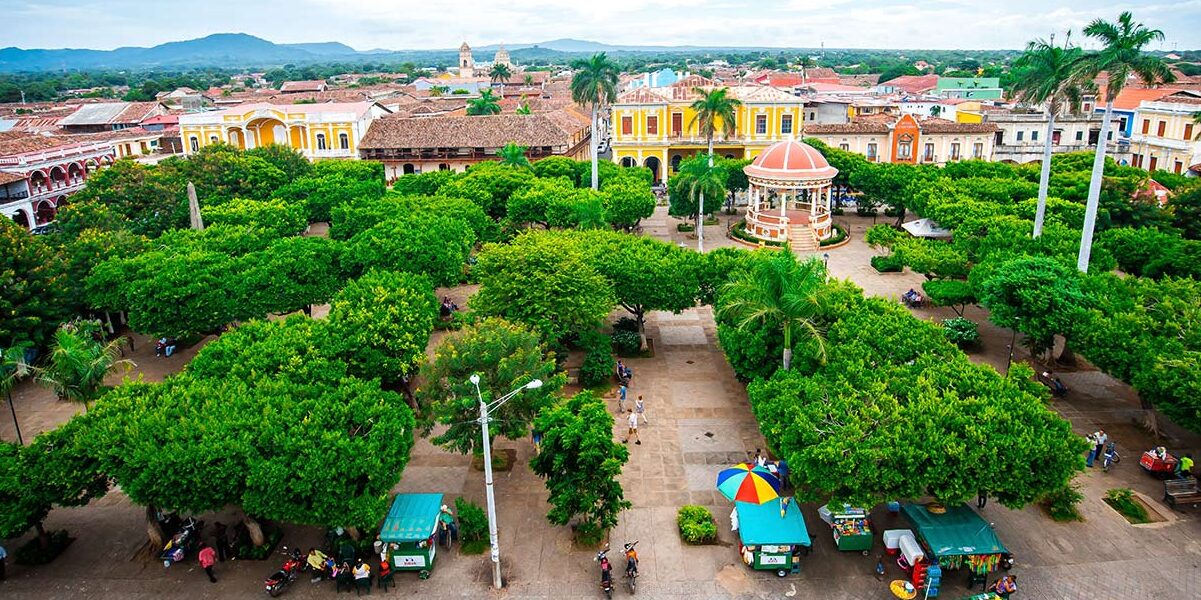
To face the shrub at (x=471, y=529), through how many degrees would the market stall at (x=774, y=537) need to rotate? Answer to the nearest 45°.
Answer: approximately 90° to its right

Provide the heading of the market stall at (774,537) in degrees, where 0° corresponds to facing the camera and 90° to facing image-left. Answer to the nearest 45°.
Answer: approximately 0°

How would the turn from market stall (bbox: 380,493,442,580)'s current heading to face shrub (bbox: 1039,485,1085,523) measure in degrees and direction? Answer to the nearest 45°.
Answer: approximately 90° to its left

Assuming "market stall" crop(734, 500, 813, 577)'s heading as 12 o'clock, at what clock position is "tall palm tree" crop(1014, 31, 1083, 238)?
The tall palm tree is roughly at 7 o'clock from the market stall.

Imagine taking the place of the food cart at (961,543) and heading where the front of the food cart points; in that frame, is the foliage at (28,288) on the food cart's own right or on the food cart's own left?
on the food cart's own right

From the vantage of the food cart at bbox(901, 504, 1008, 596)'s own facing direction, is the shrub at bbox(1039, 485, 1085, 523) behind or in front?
behind

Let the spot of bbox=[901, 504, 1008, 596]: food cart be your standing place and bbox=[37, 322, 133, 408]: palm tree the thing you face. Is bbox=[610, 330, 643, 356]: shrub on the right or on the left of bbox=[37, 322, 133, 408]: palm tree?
right

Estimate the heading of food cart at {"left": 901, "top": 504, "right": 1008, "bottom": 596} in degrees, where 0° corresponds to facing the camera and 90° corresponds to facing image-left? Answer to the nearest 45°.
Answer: approximately 0°

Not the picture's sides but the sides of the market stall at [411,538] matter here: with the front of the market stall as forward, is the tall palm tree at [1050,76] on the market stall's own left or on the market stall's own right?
on the market stall's own left
